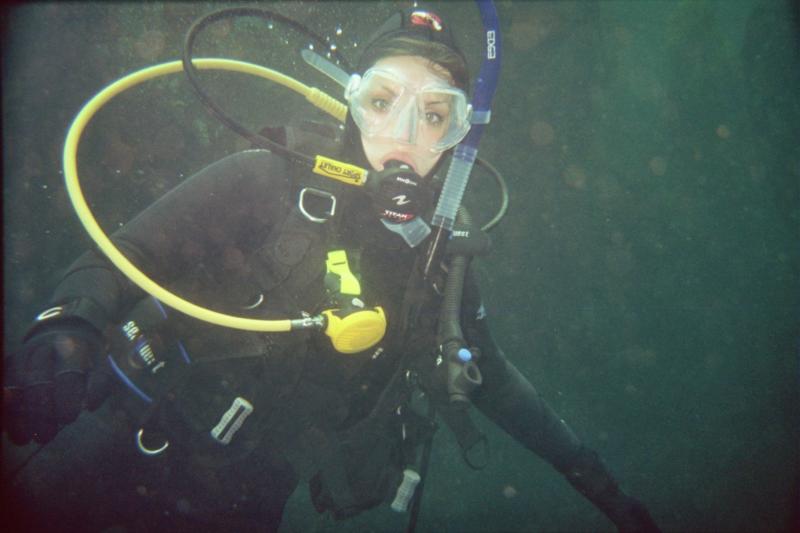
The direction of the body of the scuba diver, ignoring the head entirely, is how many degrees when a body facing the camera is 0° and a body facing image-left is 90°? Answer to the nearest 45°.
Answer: approximately 315°

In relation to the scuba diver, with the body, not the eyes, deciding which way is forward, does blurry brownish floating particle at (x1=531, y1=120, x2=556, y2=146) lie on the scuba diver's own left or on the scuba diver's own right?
on the scuba diver's own left

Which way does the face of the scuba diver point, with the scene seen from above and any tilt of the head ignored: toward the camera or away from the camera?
toward the camera

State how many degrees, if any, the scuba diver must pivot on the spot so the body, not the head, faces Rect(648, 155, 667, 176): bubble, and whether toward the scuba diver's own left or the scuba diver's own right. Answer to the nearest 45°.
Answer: approximately 90° to the scuba diver's own left
